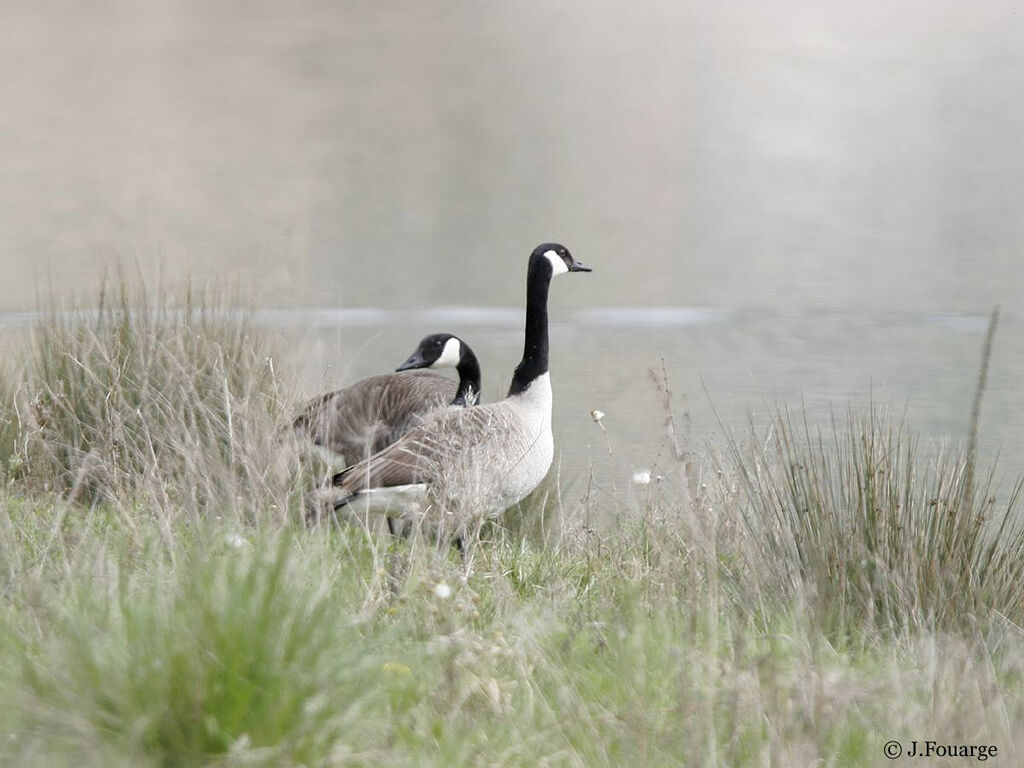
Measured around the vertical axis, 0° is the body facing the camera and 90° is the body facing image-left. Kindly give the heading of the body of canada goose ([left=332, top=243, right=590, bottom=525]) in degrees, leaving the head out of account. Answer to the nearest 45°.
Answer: approximately 270°

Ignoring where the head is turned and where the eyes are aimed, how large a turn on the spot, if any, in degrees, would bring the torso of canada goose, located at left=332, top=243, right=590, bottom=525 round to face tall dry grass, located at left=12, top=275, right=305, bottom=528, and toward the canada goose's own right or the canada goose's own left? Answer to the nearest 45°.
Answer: approximately 135° to the canada goose's own left

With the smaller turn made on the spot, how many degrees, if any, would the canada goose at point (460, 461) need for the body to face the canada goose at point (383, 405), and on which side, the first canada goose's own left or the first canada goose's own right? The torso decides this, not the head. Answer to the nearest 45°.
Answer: approximately 90° to the first canada goose's own left
